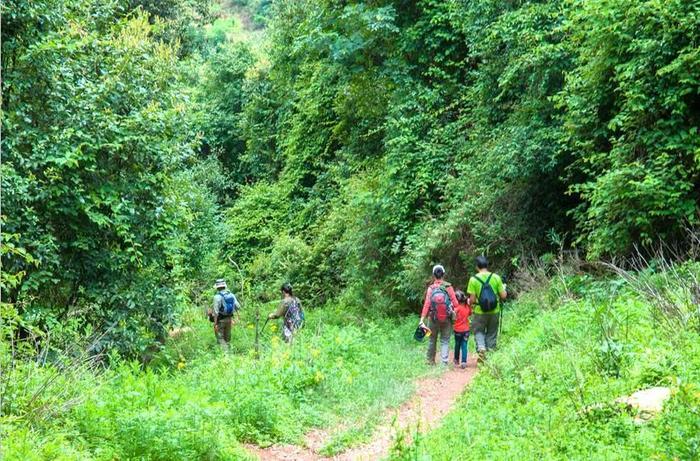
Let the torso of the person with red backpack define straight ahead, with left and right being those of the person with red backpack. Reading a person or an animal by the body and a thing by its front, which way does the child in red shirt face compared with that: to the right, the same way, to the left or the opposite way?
the same way

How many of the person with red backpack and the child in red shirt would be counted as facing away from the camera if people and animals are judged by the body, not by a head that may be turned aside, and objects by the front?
2

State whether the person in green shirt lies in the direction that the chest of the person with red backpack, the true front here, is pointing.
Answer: no

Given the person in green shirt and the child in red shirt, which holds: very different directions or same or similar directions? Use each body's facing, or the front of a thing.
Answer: same or similar directions

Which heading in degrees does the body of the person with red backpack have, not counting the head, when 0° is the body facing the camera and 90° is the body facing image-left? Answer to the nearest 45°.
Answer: approximately 180°

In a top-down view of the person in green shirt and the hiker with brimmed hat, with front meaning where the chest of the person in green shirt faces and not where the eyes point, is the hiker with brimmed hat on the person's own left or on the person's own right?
on the person's own left

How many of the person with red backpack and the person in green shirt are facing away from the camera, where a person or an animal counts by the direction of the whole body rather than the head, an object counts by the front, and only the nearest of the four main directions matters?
2

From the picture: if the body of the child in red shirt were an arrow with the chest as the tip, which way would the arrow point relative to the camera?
away from the camera

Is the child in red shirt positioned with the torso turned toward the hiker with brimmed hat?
no

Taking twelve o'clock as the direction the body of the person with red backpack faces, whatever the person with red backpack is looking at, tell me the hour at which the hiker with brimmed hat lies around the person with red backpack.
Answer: The hiker with brimmed hat is roughly at 10 o'clock from the person with red backpack.

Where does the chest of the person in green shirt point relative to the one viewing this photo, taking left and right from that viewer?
facing away from the viewer

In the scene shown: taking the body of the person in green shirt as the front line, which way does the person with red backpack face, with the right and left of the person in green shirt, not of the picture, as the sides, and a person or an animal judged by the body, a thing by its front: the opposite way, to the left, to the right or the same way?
the same way

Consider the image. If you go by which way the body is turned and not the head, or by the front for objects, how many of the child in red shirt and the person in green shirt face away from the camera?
2
